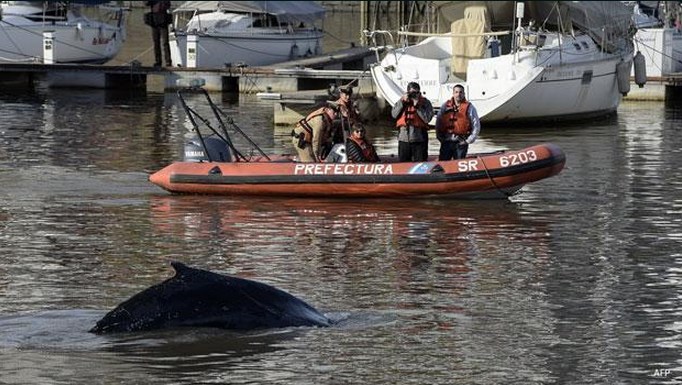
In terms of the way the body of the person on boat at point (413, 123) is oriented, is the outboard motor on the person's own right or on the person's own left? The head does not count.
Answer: on the person's own right

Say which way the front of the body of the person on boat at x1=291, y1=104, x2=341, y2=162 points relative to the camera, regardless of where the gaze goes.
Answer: to the viewer's right

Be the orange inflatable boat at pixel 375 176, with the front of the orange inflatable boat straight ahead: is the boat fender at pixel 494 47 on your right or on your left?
on your left

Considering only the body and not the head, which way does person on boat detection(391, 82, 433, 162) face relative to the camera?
toward the camera

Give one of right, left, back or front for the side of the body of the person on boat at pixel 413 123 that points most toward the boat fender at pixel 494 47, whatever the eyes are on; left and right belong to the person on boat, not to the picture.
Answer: back

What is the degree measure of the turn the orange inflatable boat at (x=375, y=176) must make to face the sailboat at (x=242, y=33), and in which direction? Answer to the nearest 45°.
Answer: approximately 90° to its left

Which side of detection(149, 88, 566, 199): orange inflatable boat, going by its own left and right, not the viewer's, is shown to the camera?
right

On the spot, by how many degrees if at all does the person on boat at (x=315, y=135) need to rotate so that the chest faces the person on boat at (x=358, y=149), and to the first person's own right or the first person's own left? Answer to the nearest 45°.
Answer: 0° — they already face them
